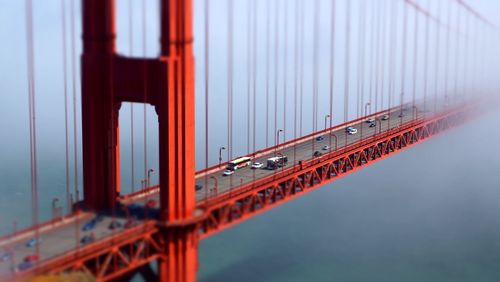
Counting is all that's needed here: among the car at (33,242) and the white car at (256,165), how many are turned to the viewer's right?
0

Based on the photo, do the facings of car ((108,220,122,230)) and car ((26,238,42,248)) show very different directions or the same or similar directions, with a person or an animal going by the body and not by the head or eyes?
very different directions

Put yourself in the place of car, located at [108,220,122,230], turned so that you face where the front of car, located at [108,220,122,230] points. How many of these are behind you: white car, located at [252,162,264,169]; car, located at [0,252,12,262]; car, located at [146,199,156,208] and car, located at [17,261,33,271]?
2

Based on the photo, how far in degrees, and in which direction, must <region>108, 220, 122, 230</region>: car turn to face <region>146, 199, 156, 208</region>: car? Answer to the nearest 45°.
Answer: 0° — it already faces it

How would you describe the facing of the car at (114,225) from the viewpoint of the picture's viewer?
facing away from the viewer and to the right of the viewer

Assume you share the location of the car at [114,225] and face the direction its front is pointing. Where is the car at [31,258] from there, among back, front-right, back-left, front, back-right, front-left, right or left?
back
